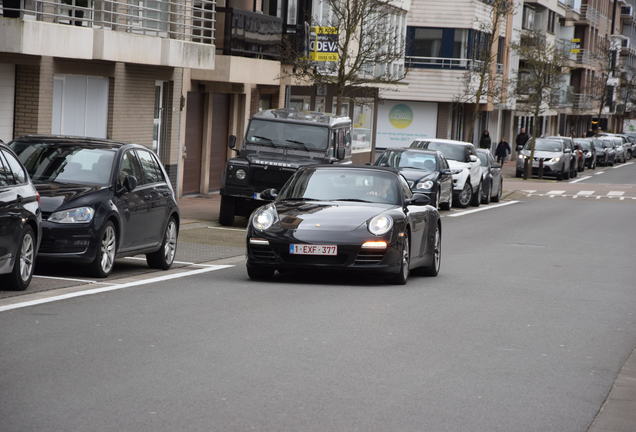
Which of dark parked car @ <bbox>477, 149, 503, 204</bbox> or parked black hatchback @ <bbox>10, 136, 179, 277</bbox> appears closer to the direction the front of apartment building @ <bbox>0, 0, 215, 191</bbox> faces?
the parked black hatchback

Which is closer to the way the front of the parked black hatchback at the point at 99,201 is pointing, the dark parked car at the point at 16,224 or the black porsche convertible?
the dark parked car

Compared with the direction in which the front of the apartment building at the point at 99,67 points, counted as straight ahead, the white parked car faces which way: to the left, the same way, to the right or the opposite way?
to the right

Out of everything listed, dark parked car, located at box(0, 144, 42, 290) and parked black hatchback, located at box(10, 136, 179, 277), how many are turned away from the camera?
0

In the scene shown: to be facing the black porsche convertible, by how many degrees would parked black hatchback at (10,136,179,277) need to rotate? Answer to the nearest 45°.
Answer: approximately 135° to its left

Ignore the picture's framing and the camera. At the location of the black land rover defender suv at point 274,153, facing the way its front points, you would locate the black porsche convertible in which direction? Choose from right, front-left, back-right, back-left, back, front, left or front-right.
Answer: front-left

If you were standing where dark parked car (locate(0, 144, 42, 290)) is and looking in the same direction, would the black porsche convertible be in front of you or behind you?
behind

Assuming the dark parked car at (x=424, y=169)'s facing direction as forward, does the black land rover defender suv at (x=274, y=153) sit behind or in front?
in front

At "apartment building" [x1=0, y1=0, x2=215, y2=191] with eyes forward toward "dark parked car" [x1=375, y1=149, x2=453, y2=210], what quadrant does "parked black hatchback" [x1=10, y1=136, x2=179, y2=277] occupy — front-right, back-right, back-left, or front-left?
back-right

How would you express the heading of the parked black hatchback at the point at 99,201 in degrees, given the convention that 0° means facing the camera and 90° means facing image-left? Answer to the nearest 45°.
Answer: approximately 45°

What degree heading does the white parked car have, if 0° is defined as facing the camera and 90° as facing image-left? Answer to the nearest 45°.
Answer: approximately 45°

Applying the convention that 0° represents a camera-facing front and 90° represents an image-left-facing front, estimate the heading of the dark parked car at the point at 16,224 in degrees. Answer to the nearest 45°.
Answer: approximately 45°
